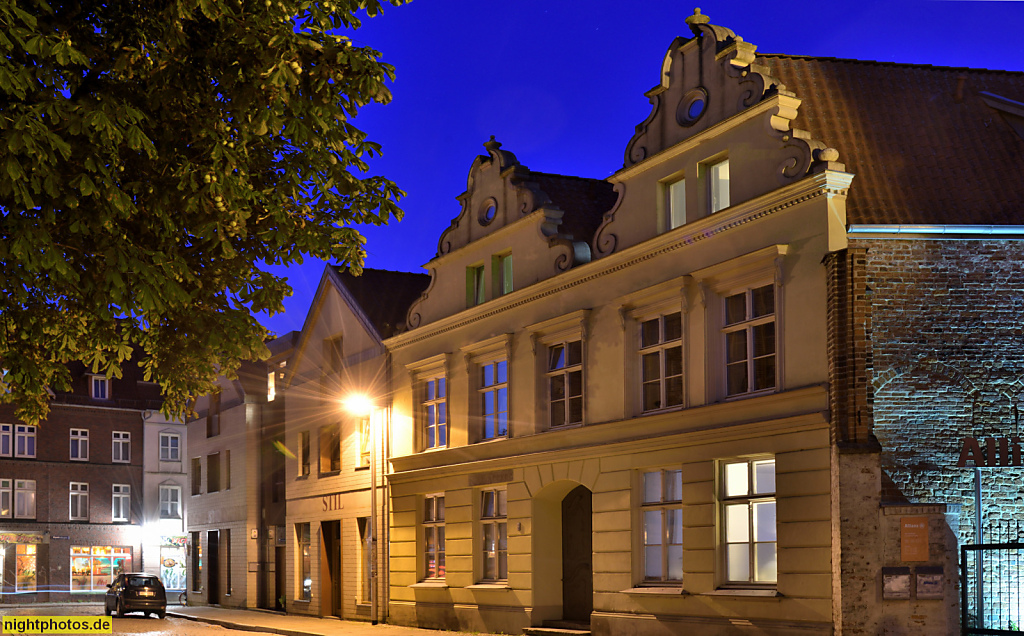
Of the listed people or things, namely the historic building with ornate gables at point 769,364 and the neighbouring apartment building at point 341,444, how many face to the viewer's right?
0

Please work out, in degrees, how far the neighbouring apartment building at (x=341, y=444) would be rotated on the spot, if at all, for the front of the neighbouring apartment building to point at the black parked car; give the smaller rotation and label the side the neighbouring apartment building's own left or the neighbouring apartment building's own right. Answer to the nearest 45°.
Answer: approximately 90° to the neighbouring apartment building's own right

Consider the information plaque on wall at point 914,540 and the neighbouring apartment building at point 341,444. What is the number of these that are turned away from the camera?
0

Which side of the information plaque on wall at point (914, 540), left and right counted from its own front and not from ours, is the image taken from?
front

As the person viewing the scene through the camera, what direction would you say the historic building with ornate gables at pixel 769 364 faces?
facing the viewer and to the left of the viewer

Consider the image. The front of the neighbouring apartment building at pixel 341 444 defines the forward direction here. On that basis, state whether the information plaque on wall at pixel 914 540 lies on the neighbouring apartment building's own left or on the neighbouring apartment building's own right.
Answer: on the neighbouring apartment building's own left
